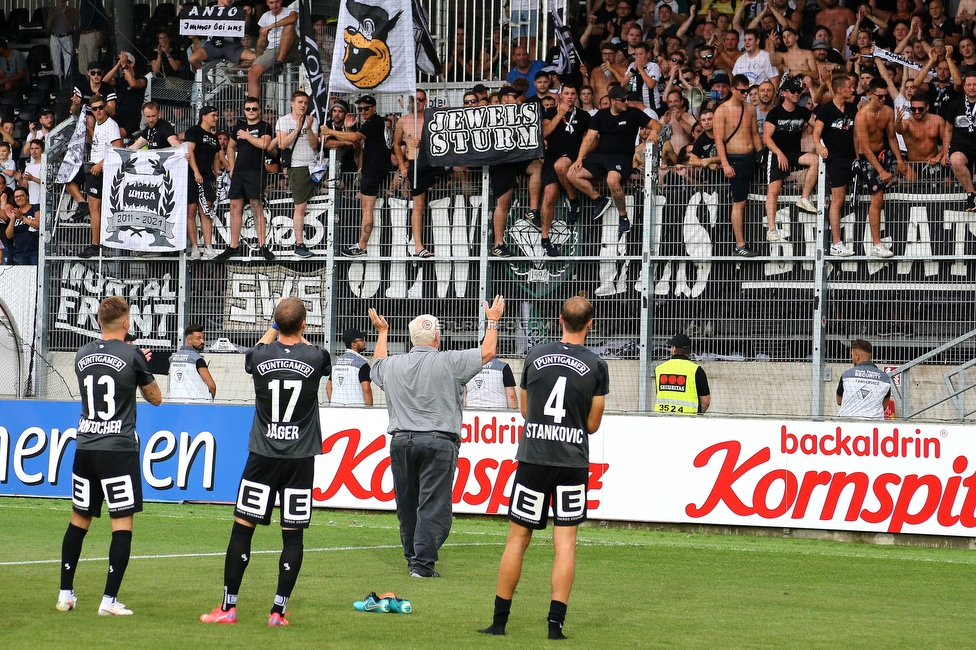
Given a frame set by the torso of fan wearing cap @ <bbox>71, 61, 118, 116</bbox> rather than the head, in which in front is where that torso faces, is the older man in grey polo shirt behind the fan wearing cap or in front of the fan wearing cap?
in front

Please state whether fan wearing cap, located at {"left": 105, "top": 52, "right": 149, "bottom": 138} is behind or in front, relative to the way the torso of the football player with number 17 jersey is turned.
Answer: in front

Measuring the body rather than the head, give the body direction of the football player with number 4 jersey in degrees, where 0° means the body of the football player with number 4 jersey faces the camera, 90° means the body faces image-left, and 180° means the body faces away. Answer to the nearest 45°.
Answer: approximately 180°

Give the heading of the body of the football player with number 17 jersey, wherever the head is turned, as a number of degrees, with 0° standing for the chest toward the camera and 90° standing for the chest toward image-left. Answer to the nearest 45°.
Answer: approximately 180°

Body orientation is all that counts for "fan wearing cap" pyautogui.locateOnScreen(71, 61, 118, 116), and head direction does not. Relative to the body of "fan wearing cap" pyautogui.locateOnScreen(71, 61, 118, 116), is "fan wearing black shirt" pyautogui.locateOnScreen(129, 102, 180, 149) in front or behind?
in front

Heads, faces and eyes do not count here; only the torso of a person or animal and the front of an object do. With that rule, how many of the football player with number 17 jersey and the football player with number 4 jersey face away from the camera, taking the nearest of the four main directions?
2

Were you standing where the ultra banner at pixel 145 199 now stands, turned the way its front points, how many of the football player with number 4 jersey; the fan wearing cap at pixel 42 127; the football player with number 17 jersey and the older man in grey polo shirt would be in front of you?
3

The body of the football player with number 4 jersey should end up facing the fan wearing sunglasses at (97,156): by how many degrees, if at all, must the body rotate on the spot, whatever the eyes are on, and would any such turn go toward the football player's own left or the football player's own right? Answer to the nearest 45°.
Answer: approximately 45° to the football player's own left

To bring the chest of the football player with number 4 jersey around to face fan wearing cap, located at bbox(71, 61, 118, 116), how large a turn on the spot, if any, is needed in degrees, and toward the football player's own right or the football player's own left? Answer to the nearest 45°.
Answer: approximately 45° to the football player's own left

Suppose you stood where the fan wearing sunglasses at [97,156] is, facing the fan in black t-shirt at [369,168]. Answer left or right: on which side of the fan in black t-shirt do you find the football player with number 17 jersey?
right

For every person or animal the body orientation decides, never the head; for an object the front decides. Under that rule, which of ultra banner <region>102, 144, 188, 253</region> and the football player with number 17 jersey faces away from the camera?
the football player with number 17 jersey
